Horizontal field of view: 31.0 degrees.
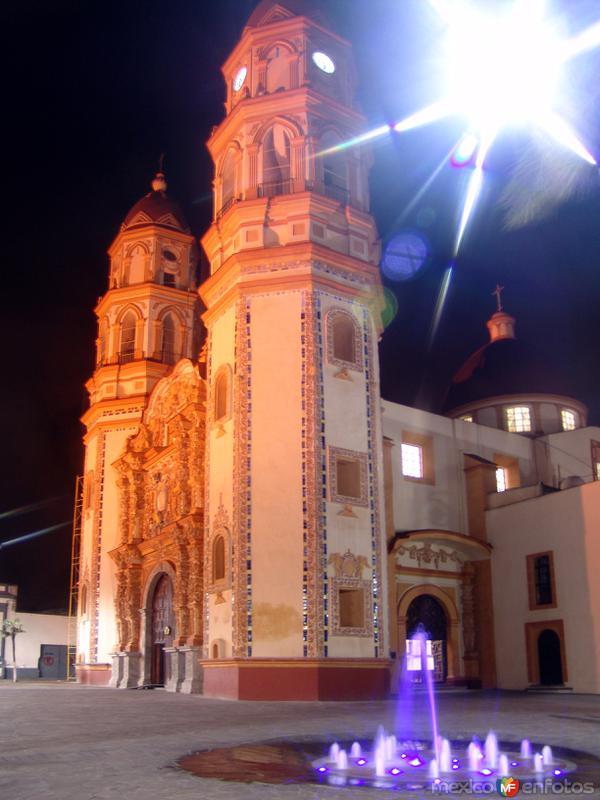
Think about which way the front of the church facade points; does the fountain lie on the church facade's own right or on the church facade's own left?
on the church facade's own left
